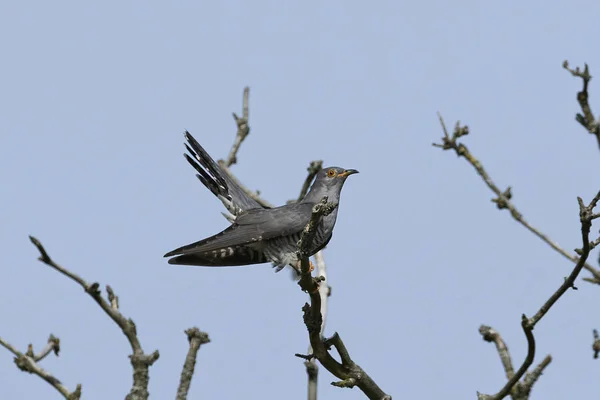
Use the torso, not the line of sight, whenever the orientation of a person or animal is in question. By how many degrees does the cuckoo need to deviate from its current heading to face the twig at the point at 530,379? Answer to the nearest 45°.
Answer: approximately 45° to its right

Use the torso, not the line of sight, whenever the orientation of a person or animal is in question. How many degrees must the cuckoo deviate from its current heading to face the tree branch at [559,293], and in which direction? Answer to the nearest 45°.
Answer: approximately 45° to its right

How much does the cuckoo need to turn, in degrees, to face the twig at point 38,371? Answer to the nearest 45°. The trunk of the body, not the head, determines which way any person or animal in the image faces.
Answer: approximately 135° to its right

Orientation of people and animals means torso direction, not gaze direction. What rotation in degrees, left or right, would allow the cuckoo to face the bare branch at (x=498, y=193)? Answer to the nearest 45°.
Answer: approximately 45° to its right

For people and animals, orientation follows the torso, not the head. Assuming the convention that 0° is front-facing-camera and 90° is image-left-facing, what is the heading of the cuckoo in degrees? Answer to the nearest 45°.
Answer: approximately 270°

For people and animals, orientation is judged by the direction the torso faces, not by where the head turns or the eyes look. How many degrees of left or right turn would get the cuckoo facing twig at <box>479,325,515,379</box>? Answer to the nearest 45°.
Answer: approximately 45° to its right
